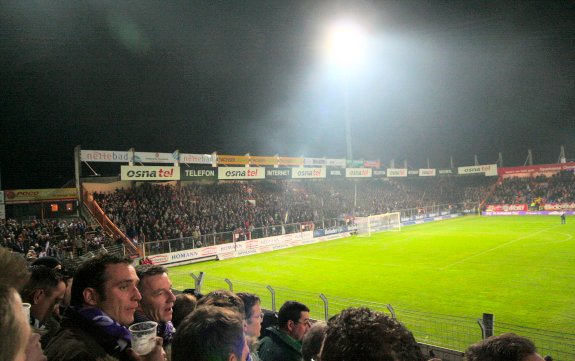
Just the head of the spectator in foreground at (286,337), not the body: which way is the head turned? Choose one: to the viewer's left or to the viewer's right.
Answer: to the viewer's right

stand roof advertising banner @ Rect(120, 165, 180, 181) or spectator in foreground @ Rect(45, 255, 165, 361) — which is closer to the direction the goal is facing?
the spectator in foreground

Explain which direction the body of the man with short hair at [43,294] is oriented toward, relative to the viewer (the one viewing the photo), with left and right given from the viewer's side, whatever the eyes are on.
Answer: facing to the right of the viewer

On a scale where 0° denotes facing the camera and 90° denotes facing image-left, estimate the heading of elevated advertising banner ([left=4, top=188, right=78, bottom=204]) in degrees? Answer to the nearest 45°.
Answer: approximately 315°

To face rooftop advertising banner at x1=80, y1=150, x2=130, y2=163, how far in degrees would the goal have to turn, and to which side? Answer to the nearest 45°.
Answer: approximately 90° to its right
